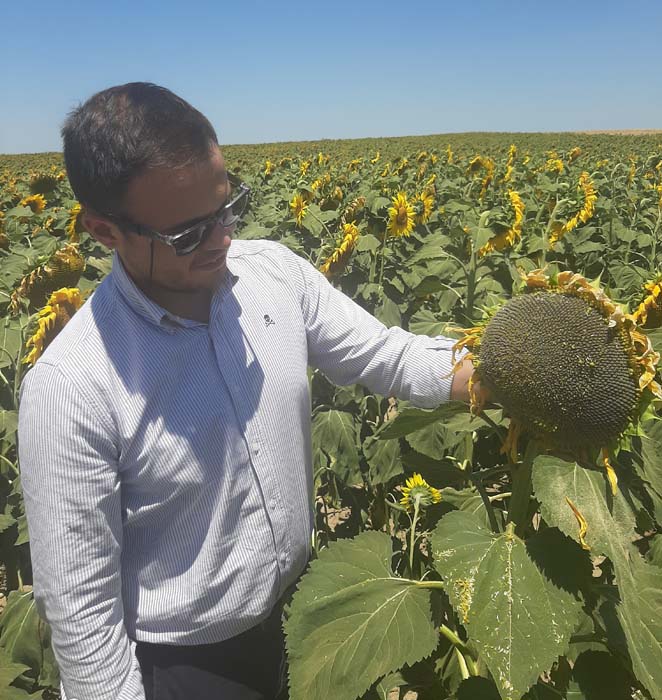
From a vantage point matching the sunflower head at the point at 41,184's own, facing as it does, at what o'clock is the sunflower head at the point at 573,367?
the sunflower head at the point at 573,367 is roughly at 12 o'clock from the sunflower head at the point at 41,184.

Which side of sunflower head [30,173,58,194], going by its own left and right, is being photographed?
front

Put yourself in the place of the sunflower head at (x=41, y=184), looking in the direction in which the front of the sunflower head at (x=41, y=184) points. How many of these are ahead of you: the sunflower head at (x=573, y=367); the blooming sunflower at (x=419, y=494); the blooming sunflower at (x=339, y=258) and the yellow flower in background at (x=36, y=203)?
4

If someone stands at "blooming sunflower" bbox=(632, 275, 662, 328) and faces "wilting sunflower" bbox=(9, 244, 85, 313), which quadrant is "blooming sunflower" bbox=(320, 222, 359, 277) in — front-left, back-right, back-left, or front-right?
front-right

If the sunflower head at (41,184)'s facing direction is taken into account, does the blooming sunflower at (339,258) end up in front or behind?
in front

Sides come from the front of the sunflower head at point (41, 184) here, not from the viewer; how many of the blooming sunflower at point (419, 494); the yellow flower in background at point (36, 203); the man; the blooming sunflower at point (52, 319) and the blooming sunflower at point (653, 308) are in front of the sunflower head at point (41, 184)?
5

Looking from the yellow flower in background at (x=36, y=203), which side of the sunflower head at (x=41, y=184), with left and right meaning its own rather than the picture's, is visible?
front

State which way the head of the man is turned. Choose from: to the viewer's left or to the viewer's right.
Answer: to the viewer's right

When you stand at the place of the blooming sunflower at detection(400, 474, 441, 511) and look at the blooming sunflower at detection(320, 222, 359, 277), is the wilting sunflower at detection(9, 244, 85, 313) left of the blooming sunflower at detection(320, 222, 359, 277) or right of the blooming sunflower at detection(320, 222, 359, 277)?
left

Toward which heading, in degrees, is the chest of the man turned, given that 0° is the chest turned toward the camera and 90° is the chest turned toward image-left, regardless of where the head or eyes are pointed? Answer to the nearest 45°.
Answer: approximately 315°

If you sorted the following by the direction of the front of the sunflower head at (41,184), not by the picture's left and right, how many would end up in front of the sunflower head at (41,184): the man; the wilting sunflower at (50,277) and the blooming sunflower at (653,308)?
3

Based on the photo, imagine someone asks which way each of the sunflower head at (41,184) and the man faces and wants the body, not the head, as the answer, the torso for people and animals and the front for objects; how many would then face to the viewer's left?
0

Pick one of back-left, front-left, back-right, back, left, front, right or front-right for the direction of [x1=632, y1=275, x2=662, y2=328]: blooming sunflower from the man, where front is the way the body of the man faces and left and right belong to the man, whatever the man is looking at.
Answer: front-left

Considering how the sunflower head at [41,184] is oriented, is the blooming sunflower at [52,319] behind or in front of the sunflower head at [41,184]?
in front

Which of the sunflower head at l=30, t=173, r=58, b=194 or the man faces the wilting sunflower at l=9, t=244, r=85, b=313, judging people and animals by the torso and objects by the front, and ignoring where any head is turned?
the sunflower head
